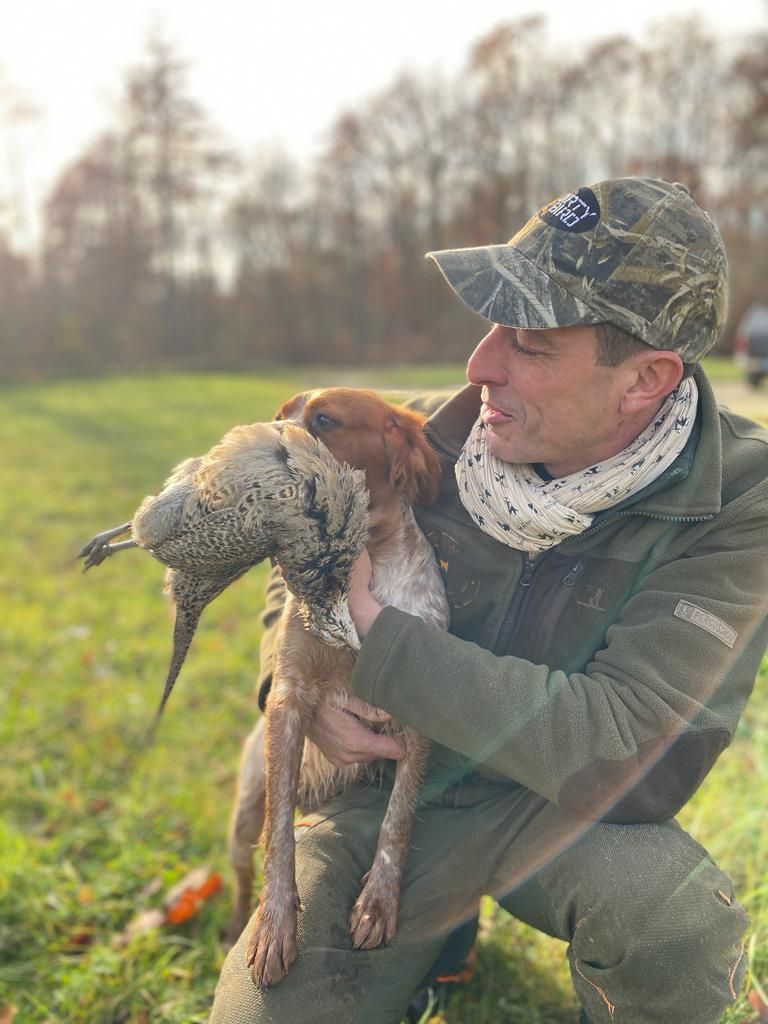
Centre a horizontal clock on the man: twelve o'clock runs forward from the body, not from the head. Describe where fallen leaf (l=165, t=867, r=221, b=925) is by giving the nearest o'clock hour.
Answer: The fallen leaf is roughly at 2 o'clock from the man.

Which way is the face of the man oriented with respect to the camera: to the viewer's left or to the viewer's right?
to the viewer's left

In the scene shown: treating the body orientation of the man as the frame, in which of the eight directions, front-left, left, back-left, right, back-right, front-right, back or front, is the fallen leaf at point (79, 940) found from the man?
front-right

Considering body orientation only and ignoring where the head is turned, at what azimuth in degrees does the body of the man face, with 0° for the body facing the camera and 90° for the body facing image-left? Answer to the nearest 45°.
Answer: approximately 45°

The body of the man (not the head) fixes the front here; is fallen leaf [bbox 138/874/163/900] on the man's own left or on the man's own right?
on the man's own right

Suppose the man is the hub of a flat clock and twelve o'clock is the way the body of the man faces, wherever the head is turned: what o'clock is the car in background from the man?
The car in background is roughly at 5 o'clock from the man.
